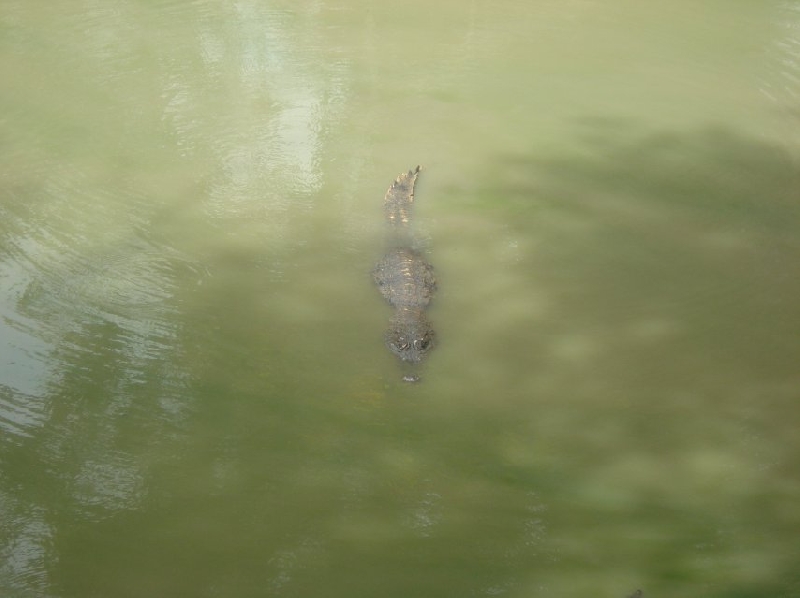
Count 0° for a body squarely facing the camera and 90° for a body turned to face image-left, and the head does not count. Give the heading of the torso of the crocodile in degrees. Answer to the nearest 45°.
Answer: approximately 0°
